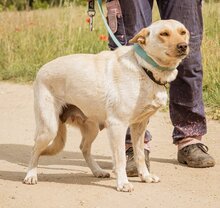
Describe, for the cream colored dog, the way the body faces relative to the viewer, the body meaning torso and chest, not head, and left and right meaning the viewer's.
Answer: facing the viewer and to the right of the viewer
